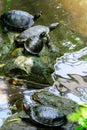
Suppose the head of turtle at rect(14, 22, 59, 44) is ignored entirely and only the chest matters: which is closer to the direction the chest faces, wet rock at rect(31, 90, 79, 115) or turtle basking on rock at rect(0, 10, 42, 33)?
the wet rock

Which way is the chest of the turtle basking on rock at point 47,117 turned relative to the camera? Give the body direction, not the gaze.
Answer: to the viewer's left

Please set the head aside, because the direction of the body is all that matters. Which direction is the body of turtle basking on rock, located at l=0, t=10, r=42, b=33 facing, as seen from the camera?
to the viewer's right

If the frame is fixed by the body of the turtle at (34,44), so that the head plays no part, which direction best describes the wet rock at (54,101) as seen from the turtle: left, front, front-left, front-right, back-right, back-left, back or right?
back-right

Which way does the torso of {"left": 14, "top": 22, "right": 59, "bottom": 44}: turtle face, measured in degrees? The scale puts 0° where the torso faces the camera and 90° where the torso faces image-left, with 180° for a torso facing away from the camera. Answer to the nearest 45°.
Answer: approximately 270°

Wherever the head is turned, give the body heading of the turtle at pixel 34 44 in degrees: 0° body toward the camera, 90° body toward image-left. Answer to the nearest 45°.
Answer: approximately 225°

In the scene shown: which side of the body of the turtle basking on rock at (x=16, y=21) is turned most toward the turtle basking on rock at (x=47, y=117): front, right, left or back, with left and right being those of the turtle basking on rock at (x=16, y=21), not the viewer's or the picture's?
right

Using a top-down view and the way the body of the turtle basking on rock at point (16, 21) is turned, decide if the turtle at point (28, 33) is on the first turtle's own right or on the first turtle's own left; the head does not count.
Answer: on the first turtle's own right

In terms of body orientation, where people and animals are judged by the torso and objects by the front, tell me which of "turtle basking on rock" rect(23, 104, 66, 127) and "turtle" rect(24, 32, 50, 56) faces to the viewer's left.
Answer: the turtle basking on rock
